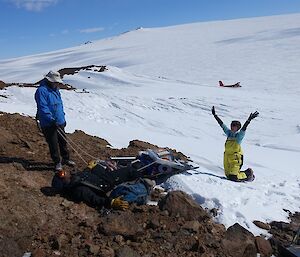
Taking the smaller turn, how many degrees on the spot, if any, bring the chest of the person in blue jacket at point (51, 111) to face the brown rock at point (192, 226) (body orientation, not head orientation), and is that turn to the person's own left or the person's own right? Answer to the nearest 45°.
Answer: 0° — they already face it

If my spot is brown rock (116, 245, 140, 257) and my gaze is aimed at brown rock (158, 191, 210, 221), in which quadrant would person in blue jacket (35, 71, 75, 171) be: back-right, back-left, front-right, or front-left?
front-left

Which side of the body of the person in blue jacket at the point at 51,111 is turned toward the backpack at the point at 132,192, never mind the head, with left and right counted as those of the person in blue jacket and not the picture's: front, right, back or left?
front

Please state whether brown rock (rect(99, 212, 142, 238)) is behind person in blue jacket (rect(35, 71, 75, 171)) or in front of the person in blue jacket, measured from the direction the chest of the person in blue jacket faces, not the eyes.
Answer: in front

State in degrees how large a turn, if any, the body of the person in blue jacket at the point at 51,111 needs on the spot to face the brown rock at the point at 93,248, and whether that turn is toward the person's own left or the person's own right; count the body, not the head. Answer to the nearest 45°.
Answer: approximately 45° to the person's own right

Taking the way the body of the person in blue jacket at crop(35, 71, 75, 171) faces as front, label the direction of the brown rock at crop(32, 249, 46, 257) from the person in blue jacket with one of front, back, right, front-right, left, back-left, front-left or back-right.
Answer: front-right

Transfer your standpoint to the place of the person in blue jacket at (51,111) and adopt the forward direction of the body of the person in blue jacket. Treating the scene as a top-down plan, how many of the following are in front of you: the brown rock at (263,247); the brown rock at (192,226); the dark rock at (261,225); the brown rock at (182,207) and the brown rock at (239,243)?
5

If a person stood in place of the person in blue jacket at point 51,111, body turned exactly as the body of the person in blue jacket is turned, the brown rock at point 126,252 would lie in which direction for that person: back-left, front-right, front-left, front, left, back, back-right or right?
front-right

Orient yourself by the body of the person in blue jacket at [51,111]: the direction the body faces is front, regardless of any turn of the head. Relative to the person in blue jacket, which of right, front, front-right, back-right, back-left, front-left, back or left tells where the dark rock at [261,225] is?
front

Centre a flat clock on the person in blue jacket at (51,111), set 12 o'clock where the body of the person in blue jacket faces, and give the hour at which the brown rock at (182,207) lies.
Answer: The brown rock is roughly at 12 o'clock from the person in blue jacket.

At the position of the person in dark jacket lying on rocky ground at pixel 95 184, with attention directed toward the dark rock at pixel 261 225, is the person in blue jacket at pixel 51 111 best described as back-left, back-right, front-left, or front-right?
back-left

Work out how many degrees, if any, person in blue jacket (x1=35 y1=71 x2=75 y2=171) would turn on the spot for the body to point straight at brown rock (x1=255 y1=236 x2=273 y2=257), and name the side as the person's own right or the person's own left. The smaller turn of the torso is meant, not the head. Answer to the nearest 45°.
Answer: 0° — they already face it

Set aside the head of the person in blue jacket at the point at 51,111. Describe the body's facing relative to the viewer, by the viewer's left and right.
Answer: facing the viewer and to the right of the viewer

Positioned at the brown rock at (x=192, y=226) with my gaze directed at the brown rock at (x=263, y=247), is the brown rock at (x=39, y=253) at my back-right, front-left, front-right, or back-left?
back-right

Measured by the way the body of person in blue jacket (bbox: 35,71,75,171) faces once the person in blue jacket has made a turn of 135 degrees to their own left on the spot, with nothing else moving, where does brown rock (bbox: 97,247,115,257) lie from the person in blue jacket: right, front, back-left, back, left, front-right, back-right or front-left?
back
